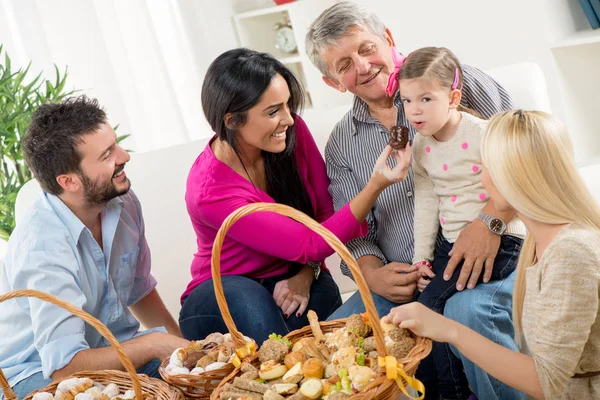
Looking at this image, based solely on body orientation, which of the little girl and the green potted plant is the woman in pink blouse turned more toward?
the little girl

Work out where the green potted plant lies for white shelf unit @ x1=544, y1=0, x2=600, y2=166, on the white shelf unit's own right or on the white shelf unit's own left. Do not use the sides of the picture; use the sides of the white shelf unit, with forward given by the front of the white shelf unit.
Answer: on the white shelf unit's own right

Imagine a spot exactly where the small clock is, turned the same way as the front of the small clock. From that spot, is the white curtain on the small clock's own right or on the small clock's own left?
on the small clock's own right

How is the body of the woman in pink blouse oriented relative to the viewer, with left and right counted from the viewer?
facing the viewer and to the right of the viewer

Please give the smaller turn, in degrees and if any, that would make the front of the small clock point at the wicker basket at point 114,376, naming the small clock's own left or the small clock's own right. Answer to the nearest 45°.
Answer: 0° — it already faces it

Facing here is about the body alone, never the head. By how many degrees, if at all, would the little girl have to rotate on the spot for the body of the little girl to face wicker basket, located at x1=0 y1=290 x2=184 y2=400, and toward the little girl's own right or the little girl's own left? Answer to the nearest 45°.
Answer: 0° — they already face it

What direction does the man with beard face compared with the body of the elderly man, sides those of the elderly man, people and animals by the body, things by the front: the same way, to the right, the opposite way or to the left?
to the left

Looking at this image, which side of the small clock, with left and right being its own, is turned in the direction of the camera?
front

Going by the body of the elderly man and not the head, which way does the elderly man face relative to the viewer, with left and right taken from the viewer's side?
facing the viewer

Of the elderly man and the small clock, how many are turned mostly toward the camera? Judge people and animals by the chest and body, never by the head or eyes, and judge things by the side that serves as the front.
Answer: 2

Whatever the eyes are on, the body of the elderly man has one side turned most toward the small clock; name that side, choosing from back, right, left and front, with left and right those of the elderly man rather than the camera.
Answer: back

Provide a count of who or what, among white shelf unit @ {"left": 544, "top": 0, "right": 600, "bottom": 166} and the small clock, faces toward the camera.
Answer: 2

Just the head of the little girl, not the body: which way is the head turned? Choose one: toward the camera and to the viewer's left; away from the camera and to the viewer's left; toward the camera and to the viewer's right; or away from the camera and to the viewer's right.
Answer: toward the camera and to the viewer's left

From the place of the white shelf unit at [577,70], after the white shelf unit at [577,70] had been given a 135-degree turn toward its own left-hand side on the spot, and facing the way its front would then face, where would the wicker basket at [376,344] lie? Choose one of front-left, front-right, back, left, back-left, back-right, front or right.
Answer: back-right

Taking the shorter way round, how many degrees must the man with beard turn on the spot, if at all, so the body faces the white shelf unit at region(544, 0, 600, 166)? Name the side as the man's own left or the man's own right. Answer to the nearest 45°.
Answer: approximately 45° to the man's own left

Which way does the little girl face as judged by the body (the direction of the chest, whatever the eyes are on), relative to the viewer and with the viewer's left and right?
facing the viewer and to the left of the viewer

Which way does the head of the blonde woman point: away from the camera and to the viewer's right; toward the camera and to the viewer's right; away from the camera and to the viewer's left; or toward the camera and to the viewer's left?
away from the camera and to the viewer's left
